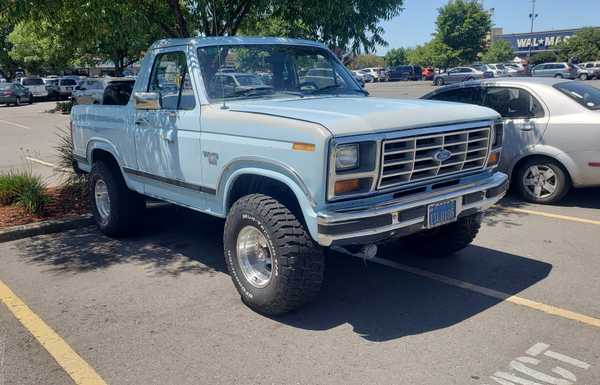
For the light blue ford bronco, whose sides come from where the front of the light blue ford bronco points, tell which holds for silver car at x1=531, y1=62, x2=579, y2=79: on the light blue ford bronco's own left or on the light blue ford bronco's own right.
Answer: on the light blue ford bronco's own left

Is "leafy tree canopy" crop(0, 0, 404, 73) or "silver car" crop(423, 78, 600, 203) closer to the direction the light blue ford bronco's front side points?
the silver car

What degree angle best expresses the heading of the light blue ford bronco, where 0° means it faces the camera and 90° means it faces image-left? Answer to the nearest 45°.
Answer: approximately 315°

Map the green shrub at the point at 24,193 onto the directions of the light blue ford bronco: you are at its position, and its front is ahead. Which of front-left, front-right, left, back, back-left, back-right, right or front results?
back

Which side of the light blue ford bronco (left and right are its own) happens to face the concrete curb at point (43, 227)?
back

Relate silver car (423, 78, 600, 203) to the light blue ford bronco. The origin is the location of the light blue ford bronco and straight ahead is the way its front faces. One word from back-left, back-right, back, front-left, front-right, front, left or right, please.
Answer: left

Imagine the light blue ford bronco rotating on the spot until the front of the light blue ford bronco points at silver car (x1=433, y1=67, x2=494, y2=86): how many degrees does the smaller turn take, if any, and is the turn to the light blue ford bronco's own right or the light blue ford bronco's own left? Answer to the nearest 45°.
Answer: approximately 135° to the light blue ford bronco's own left

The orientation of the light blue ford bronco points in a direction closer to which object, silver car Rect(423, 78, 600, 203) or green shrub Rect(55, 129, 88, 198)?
the silver car
